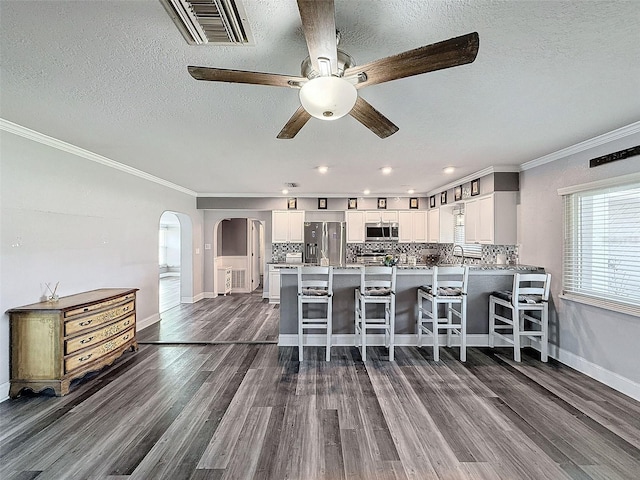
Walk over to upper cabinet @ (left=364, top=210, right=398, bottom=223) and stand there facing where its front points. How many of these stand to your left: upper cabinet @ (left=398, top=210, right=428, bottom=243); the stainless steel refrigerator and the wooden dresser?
1

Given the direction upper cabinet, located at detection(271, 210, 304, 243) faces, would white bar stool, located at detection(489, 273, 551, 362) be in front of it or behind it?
in front

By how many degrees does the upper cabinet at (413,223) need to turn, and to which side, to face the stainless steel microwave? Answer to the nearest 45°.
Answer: approximately 90° to its right

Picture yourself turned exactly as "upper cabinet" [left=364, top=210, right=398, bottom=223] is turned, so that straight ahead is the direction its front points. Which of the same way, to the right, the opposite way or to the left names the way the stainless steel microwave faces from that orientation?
the same way

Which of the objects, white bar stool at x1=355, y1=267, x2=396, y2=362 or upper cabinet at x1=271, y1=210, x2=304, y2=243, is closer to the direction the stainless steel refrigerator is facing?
the white bar stool

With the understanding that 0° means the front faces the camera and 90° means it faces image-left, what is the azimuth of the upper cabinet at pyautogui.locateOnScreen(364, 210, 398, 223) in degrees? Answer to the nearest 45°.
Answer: approximately 0°

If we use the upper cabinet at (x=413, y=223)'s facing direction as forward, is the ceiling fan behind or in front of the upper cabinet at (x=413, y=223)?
in front

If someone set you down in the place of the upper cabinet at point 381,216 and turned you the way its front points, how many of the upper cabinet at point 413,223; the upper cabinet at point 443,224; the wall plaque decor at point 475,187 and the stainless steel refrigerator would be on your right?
1

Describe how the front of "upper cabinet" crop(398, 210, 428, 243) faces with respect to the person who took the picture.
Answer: facing the viewer

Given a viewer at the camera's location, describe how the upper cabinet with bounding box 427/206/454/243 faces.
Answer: facing the viewer and to the left of the viewer

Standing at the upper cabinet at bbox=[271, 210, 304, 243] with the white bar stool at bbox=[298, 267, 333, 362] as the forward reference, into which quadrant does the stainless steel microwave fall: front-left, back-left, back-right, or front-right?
front-left

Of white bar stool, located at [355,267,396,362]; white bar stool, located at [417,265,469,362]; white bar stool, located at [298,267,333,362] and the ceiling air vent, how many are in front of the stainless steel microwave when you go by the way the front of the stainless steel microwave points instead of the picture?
4

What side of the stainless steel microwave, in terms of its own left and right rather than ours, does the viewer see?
front

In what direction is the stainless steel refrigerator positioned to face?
toward the camera

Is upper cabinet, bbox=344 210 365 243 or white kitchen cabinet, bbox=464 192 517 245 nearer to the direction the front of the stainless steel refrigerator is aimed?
the white kitchen cabinet

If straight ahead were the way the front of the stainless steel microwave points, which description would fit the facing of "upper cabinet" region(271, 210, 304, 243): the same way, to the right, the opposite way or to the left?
the same way

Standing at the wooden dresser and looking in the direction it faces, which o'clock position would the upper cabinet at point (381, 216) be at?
The upper cabinet is roughly at 10 o'clock from the wooden dresser.
